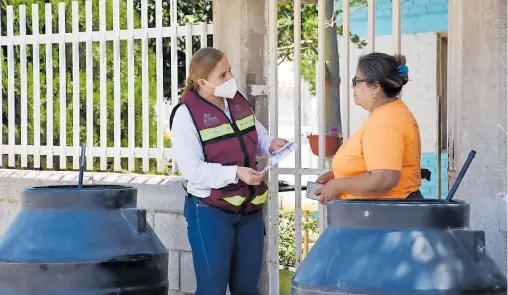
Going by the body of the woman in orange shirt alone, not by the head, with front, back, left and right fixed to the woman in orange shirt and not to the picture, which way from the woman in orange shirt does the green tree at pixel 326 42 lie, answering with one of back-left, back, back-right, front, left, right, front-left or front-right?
right

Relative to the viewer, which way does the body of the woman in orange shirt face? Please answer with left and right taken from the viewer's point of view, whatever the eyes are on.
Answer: facing to the left of the viewer

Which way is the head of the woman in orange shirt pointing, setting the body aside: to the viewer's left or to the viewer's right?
to the viewer's left

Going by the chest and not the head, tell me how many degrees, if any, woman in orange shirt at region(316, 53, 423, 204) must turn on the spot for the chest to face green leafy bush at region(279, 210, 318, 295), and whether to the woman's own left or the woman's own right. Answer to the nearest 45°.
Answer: approximately 90° to the woman's own right

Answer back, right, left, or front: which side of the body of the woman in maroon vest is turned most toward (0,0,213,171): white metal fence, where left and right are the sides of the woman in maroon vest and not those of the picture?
back

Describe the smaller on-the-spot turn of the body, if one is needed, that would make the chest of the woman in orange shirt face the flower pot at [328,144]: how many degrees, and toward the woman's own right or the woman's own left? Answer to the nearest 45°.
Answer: approximately 90° to the woman's own right

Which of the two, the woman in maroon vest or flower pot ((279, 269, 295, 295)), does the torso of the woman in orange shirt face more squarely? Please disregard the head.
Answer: the woman in maroon vest

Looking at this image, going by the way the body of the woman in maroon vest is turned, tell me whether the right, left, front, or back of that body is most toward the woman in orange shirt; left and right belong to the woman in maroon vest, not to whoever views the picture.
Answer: front

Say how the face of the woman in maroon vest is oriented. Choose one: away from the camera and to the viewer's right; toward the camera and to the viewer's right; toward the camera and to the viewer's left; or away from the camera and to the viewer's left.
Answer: toward the camera and to the viewer's right

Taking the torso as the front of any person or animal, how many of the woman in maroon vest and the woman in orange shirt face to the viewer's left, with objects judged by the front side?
1
